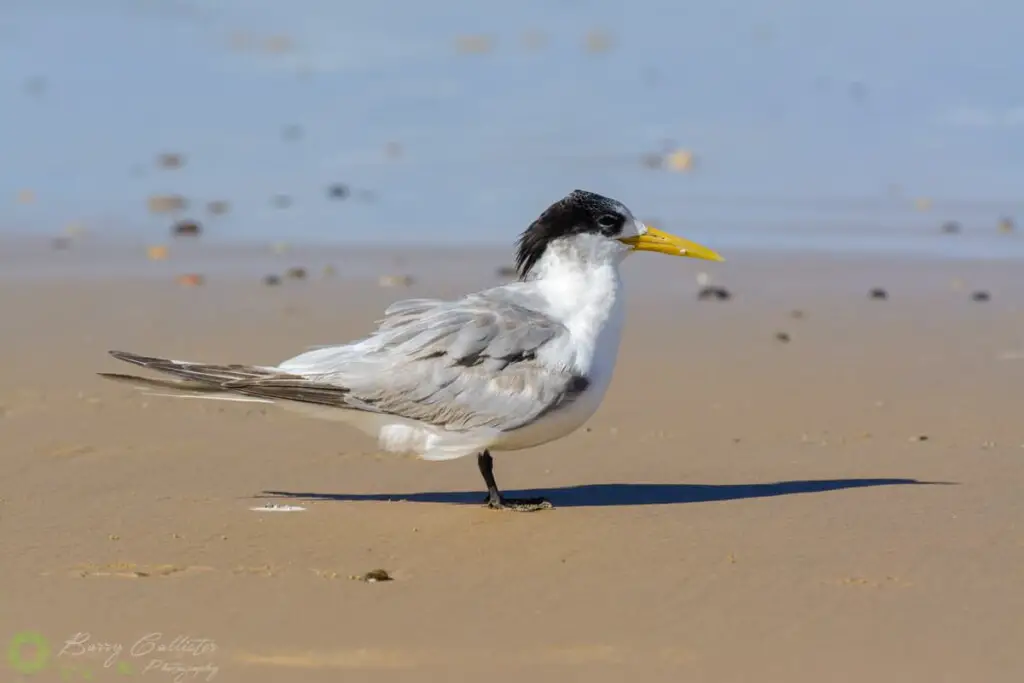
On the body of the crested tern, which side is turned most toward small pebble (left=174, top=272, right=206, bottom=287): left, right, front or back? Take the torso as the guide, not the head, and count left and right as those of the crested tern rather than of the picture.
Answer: left

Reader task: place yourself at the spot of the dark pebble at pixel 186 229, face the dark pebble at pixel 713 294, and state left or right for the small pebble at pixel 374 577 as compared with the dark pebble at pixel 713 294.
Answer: right

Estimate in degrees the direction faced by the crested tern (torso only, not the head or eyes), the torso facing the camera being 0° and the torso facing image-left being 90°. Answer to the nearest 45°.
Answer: approximately 270°

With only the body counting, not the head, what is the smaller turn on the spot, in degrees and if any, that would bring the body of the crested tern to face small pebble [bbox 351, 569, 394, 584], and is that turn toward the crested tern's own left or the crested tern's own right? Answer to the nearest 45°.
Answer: approximately 90° to the crested tern's own right

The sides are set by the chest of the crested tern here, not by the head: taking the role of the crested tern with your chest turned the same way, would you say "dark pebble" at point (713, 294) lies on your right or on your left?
on your left

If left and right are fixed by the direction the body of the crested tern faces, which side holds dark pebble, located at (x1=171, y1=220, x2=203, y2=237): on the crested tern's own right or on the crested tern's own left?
on the crested tern's own left
